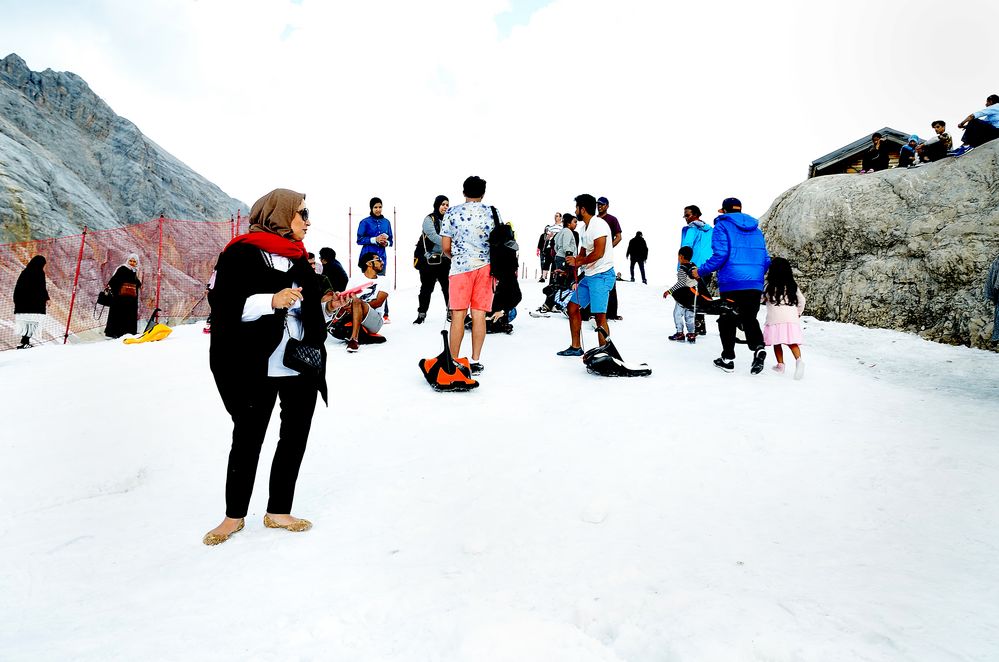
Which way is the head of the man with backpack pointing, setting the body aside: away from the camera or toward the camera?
away from the camera

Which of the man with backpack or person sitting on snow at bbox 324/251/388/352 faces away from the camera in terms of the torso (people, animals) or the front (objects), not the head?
the man with backpack

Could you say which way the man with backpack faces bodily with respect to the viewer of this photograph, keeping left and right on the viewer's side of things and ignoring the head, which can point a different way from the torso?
facing away from the viewer

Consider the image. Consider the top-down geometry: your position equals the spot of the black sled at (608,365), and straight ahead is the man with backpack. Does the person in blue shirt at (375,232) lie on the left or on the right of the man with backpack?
right

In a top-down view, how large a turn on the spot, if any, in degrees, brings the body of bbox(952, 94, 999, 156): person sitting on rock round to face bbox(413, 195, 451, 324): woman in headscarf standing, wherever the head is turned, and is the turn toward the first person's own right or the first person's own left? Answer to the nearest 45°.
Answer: approximately 45° to the first person's own left

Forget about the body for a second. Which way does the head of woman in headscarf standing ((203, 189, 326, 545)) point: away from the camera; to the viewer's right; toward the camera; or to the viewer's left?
to the viewer's right

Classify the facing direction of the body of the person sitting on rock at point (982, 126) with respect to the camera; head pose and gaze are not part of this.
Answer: to the viewer's left

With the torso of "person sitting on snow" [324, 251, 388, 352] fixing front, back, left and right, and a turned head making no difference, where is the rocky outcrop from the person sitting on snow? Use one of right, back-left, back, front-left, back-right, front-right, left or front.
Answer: back-left

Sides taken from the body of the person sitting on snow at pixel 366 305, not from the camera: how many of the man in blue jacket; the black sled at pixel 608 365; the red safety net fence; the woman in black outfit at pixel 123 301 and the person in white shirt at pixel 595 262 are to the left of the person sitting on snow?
3

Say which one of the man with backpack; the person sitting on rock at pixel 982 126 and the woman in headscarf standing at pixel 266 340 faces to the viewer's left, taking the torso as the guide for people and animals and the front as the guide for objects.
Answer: the person sitting on rock

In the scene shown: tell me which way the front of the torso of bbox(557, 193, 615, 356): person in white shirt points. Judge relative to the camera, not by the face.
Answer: to the viewer's left

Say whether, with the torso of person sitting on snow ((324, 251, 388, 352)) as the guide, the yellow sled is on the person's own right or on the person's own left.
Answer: on the person's own right
